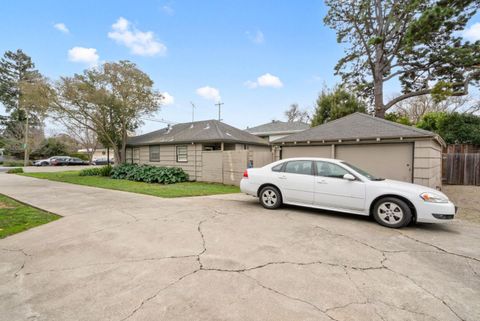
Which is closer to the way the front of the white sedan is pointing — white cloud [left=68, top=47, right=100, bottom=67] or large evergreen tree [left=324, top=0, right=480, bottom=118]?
the large evergreen tree

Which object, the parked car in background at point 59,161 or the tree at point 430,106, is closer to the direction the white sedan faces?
the tree

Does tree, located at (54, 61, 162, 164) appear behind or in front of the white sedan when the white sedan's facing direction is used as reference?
behind

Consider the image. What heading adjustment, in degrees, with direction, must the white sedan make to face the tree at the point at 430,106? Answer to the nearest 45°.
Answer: approximately 90° to its left

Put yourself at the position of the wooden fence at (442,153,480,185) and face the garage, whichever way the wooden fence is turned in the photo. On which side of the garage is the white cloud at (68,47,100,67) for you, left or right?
right

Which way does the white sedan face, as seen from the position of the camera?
facing to the right of the viewer

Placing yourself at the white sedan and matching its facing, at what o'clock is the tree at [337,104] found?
The tree is roughly at 9 o'clock from the white sedan.

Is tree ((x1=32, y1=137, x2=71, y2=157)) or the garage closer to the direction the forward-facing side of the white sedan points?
the garage
